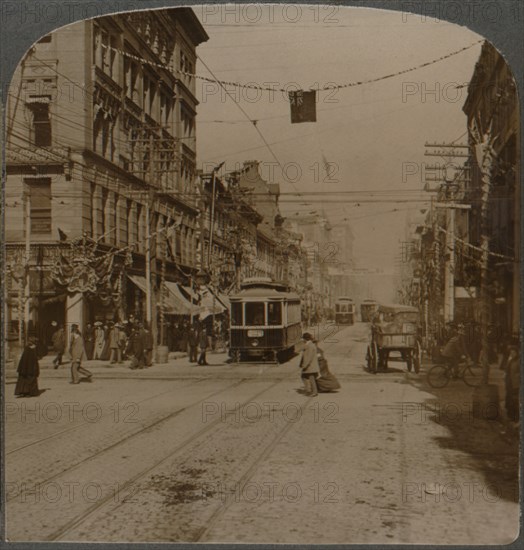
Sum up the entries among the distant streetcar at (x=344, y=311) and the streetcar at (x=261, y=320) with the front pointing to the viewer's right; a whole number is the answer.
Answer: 0

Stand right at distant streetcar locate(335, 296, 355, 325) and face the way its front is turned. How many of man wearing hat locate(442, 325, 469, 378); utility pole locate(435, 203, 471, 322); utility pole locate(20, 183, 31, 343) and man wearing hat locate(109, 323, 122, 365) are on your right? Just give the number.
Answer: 2

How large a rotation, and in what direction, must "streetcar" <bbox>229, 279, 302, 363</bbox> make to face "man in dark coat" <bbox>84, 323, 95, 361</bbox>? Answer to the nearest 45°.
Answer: approximately 90° to its right

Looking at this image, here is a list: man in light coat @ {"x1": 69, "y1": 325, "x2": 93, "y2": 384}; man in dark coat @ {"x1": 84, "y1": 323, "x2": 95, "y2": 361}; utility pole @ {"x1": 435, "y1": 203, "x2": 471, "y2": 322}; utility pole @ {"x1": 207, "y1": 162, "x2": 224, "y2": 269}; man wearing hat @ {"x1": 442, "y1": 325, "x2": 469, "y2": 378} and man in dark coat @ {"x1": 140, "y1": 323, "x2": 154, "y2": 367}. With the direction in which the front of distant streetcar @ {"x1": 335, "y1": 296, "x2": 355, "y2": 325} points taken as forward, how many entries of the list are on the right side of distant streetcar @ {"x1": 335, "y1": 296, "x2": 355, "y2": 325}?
4
